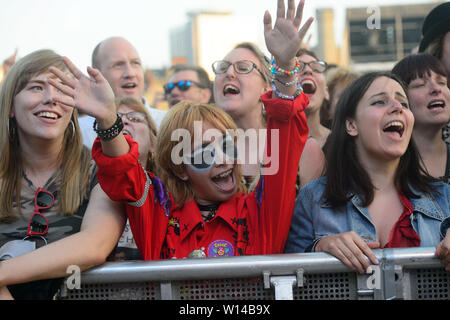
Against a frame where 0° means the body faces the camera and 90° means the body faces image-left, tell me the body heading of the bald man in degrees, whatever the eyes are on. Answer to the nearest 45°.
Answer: approximately 315°

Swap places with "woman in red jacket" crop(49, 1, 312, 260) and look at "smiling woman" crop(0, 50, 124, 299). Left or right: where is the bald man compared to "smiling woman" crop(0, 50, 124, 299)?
right

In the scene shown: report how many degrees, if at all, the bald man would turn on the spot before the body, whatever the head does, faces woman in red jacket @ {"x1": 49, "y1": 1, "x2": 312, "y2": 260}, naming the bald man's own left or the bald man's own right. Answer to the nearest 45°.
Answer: approximately 45° to the bald man's own right

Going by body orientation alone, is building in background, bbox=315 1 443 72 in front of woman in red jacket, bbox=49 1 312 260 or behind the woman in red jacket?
behind

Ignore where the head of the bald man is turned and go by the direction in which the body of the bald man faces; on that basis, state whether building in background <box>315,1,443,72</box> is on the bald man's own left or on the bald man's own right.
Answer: on the bald man's own left

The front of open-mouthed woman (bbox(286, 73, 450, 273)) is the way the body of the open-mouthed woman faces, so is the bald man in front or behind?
behind
